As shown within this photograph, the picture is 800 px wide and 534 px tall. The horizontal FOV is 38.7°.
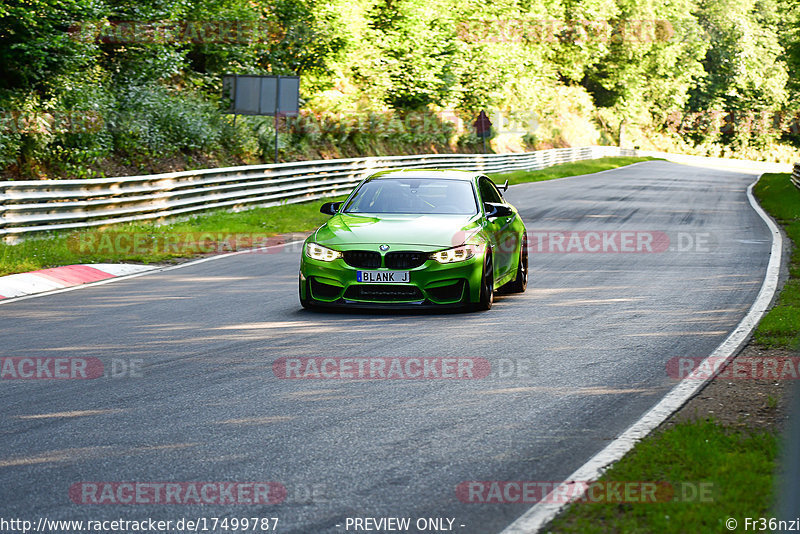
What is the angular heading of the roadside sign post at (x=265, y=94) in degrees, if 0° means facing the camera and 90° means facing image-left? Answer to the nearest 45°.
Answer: approximately 180°

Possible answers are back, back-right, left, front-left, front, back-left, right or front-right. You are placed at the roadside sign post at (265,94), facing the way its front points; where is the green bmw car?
back

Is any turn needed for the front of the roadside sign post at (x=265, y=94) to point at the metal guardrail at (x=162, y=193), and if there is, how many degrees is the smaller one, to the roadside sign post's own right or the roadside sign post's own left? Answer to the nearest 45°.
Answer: approximately 180°

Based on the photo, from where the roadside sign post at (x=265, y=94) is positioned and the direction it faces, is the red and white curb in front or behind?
behind
